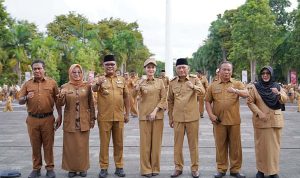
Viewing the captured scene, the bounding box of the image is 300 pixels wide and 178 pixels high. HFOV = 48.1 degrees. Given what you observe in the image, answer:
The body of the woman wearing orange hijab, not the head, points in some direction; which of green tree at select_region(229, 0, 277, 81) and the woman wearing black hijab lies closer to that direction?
the woman wearing black hijab

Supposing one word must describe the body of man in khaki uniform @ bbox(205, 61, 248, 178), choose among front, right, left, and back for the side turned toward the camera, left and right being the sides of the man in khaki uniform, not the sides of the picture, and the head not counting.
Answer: front

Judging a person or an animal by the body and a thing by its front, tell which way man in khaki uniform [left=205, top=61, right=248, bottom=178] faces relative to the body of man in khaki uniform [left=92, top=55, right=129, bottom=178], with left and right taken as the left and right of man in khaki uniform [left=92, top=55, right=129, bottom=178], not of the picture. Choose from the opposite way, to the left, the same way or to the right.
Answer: the same way

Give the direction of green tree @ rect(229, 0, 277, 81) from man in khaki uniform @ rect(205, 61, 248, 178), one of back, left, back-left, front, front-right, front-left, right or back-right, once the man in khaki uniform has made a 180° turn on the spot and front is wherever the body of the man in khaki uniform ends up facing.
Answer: front

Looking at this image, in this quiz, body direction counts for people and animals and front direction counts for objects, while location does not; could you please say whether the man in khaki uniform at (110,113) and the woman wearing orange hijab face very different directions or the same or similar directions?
same or similar directions

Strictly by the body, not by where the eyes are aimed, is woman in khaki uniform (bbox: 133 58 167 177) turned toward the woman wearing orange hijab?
no

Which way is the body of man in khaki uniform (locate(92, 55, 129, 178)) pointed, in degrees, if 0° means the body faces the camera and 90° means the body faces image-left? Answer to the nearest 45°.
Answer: approximately 0°

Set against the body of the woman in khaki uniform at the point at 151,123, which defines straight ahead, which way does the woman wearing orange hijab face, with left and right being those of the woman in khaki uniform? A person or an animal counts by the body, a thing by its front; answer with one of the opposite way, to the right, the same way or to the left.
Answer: the same way

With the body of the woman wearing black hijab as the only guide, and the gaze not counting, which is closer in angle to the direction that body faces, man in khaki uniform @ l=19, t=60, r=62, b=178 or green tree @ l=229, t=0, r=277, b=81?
the man in khaki uniform

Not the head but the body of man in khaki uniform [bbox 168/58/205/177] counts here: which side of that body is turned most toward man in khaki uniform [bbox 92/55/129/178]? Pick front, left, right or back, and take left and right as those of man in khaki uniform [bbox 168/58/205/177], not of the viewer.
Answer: right

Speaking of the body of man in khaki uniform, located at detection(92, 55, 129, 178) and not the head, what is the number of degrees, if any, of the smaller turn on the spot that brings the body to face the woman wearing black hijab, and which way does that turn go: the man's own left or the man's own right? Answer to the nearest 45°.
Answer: approximately 90° to the man's own left

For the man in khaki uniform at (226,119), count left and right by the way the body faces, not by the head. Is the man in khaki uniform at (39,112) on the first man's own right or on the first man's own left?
on the first man's own right

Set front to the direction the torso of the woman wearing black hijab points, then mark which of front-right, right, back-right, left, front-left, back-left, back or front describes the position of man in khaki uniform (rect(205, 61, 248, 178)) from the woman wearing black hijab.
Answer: right

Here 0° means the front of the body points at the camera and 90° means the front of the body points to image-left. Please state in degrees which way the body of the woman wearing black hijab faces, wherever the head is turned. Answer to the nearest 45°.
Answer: approximately 0°

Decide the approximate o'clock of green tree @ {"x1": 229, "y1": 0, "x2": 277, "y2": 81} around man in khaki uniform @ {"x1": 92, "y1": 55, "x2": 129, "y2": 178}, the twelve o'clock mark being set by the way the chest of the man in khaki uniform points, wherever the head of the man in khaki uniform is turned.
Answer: The green tree is roughly at 7 o'clock from the man in khaki uniform.

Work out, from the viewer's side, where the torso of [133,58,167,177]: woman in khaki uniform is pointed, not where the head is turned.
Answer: toward the camera

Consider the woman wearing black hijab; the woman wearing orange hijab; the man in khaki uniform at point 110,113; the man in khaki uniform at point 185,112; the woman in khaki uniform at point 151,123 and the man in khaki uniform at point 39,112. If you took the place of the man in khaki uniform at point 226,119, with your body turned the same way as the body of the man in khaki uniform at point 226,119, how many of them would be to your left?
1

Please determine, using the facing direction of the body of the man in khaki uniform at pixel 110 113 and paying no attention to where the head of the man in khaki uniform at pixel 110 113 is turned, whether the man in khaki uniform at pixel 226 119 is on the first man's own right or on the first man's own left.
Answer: on the first man's own left

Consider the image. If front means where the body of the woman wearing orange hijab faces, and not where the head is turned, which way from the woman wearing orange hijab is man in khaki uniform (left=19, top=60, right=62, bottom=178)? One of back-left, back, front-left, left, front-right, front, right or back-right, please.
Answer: right

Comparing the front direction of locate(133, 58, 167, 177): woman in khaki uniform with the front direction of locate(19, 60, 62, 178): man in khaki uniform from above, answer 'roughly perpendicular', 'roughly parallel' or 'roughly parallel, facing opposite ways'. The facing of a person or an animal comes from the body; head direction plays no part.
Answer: roughly parallel
